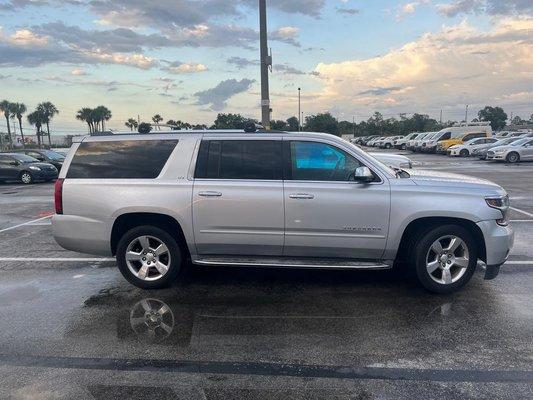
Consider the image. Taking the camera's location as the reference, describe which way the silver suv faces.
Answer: facing to the right of the viewer

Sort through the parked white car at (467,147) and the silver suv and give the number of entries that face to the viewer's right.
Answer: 1

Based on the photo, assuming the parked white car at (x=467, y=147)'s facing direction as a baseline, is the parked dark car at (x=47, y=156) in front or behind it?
in front

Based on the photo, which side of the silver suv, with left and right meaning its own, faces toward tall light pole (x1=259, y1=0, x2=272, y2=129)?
left

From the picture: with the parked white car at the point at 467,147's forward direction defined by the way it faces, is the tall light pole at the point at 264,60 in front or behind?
in front

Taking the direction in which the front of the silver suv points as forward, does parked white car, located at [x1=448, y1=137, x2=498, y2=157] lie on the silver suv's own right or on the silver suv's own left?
on the silver suv's own left

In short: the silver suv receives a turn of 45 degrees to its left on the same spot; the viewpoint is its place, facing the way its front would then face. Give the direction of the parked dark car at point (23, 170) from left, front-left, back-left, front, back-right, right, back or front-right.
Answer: left
